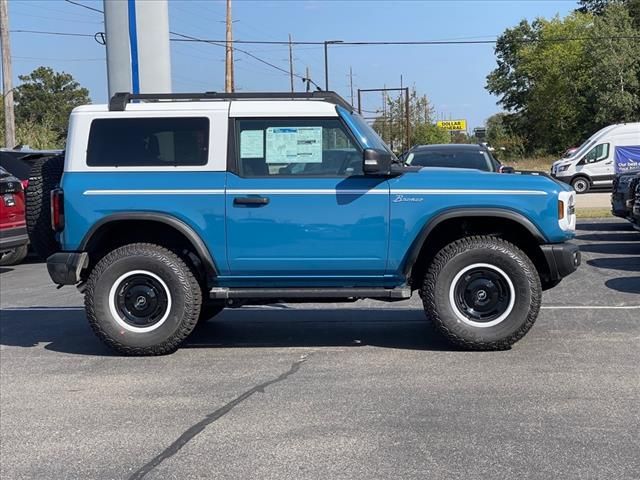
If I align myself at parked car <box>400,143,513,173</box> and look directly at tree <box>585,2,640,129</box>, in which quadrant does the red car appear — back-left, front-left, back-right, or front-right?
back-left

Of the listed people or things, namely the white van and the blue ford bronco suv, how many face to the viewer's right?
1

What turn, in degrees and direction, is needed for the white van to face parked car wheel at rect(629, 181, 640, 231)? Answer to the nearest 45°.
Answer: approximately 90° to its left

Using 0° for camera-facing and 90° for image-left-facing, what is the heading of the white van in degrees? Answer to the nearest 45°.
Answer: approximately 90°

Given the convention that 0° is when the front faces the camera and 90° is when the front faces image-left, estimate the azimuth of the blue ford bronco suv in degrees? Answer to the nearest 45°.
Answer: approximately 270°

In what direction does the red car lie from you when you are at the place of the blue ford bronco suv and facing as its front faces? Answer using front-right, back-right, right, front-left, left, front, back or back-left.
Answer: back-left

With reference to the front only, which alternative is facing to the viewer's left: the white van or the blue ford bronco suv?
the white van

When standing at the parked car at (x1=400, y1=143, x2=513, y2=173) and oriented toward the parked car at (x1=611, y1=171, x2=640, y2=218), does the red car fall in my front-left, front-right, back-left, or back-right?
back-right

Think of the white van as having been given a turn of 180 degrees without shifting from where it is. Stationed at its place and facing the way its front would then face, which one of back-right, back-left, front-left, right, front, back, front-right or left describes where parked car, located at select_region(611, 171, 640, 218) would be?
right

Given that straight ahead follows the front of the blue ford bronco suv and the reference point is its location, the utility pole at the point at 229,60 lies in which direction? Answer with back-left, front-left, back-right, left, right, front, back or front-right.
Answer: left

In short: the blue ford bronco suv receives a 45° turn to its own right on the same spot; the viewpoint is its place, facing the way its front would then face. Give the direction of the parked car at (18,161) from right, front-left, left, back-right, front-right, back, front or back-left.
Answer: back

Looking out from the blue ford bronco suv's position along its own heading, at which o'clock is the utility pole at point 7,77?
The utility pole is roughly at 8 o'clock from the blue ford bronco suv.
